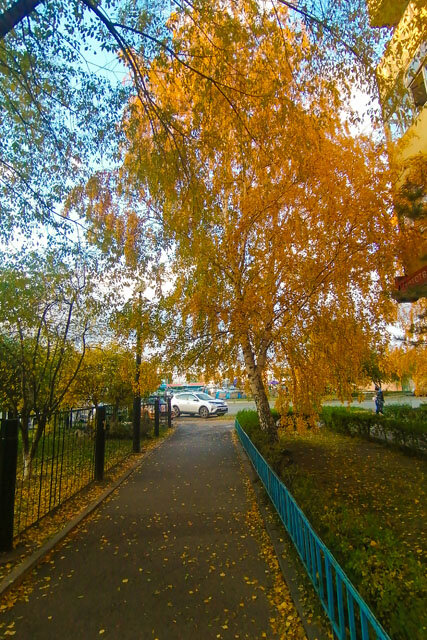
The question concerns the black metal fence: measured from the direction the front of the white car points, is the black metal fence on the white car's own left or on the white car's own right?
on the white car's own right

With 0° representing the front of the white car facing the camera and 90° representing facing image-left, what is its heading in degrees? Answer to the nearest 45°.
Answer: approximately 315°

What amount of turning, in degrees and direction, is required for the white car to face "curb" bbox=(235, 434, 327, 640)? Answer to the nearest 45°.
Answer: approximately 45° to its right

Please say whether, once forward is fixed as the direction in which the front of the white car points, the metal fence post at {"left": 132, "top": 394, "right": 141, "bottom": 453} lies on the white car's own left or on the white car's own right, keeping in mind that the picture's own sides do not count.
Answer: on the white car's own right

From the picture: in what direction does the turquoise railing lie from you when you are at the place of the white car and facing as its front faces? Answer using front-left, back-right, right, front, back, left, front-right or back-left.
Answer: front-right
